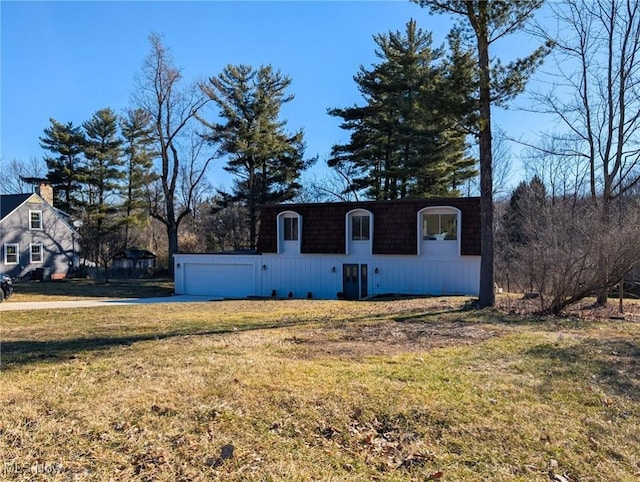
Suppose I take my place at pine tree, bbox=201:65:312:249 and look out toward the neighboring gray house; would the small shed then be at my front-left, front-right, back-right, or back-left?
front-right

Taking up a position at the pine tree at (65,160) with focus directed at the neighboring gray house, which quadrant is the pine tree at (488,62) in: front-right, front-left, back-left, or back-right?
front-left

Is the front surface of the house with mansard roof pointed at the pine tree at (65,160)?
no

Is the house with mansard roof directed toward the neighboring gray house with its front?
no

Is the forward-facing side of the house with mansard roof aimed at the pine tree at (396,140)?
no

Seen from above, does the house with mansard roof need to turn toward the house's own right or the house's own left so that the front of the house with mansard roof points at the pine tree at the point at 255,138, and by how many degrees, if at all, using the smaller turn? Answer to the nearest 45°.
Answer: approximately 135° to the house's own right

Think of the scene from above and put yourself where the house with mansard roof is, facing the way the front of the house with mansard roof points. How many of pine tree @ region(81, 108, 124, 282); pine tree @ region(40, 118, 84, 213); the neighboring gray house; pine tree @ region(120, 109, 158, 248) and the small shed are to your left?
0

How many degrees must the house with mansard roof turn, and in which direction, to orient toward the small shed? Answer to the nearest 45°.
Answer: approximately 135° to its right

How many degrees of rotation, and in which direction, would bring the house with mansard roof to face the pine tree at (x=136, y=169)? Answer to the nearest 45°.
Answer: approximately 135° to its right

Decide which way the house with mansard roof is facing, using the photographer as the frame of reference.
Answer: facing the viewer

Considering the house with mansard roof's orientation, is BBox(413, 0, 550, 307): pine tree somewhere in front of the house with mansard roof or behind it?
in front

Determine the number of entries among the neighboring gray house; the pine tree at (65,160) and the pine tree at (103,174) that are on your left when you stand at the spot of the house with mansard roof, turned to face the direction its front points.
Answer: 0

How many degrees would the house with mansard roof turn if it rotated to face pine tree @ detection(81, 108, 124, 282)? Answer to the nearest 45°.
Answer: approximately 135° to its right
